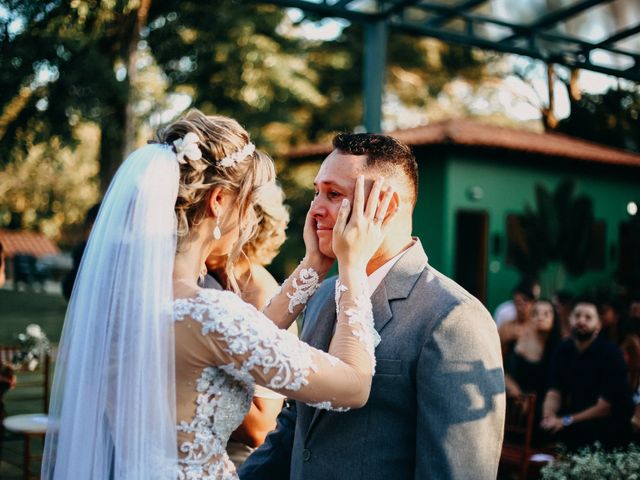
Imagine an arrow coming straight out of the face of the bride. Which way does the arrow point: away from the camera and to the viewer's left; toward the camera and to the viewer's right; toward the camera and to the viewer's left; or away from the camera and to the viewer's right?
away from the camera and to the viewer's right

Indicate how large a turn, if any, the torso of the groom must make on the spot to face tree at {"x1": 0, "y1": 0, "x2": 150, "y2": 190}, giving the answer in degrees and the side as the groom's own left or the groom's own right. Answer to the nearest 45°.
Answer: approximately 90° to the groom's own right

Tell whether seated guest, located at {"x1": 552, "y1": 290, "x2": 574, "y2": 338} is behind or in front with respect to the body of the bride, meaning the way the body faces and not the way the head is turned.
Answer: in front

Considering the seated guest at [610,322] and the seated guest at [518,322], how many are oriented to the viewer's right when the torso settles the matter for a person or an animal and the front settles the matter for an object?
0

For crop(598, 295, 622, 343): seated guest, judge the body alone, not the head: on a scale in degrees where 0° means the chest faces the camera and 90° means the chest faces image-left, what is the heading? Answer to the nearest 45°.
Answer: approximately 45°

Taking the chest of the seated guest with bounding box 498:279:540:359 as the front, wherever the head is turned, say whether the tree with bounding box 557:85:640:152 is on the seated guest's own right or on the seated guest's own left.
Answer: on the seated guest's own left

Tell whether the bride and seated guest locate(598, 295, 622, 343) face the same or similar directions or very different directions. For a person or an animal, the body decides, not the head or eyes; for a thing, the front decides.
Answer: very different directions

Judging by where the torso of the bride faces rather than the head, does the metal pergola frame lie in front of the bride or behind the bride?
in front

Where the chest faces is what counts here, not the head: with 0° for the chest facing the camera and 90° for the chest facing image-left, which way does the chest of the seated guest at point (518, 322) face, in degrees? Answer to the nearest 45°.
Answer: approximately 45°

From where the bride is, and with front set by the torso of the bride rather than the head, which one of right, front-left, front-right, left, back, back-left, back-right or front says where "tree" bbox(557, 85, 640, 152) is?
front

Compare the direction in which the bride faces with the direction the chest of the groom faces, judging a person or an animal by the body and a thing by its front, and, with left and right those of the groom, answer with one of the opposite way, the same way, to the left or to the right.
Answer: the opposite way

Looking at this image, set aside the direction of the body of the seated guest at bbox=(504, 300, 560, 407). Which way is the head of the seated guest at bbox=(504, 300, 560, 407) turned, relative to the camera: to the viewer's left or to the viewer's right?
to the viewer's left

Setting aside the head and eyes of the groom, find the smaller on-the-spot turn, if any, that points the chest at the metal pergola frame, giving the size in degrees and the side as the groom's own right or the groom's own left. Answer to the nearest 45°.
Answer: approximately 135° to the groom's own right
